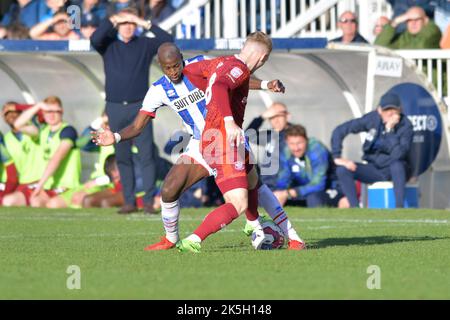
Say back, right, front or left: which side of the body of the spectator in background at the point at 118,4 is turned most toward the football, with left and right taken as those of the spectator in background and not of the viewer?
front

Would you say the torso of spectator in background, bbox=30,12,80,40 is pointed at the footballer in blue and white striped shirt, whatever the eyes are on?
yes

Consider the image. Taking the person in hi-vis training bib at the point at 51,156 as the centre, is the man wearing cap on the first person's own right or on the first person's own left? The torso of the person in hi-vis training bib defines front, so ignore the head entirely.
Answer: on the first person's own left

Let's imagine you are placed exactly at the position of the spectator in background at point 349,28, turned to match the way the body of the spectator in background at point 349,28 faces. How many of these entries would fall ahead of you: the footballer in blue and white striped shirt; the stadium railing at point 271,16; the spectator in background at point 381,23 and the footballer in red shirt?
2

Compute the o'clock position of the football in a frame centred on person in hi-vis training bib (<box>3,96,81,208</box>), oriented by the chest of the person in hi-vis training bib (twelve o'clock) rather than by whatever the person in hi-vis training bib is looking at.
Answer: The football is roughly at 10 o'clock from the person in hi-vis training bib.

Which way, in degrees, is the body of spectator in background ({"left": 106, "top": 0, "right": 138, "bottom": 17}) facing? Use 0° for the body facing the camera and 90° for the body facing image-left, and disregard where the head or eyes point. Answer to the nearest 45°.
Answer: approximately 0°

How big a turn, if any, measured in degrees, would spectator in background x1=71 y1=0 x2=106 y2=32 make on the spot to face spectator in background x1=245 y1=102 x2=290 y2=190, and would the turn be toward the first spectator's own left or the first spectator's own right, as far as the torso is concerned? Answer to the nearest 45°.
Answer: approximately 45° to the first spectator's own left

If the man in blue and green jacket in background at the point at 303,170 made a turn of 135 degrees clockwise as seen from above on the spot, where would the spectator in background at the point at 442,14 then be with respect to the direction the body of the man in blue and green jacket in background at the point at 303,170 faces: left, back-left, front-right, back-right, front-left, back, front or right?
front-right

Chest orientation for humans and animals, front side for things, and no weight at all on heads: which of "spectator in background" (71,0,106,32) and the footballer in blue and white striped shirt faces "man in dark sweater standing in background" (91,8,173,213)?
"spectator in background" (71,0,106,32)
